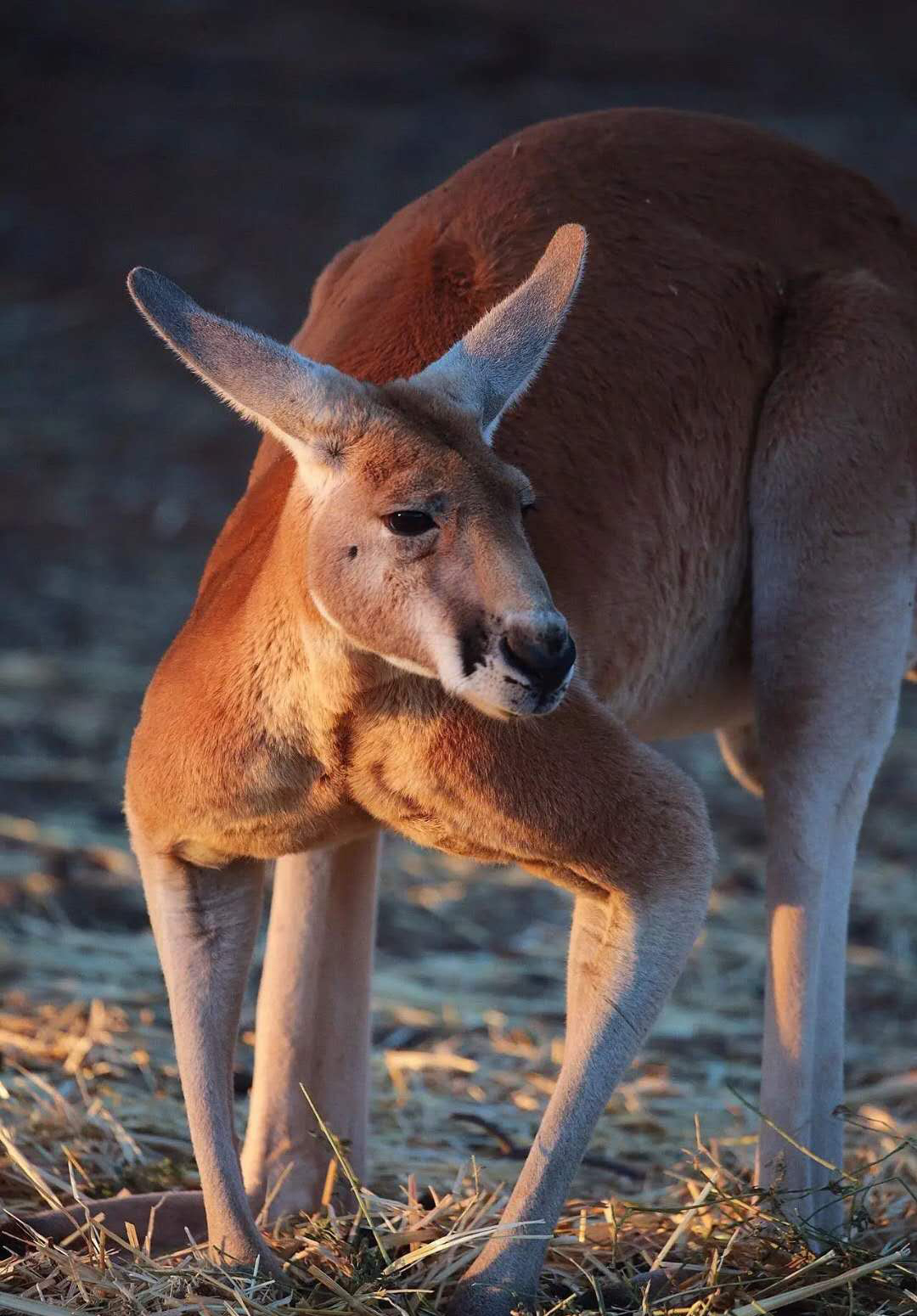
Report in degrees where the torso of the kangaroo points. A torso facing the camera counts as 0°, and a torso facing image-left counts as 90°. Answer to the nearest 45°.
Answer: approximately 45°
